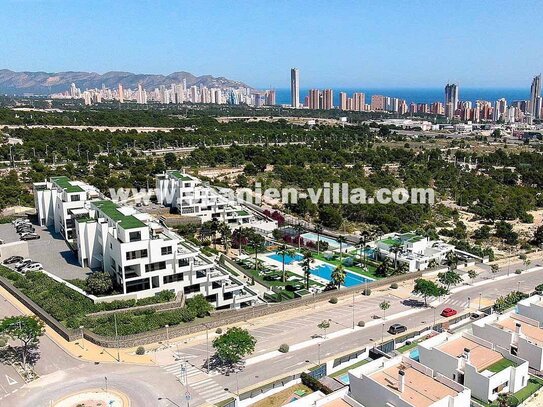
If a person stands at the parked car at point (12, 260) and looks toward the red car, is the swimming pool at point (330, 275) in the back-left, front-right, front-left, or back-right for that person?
front-left

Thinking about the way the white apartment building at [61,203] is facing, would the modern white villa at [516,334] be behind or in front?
in front

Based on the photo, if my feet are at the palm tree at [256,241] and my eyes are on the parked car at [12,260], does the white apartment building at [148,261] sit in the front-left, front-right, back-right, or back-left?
front-left

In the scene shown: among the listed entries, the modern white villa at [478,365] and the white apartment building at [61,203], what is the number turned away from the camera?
0

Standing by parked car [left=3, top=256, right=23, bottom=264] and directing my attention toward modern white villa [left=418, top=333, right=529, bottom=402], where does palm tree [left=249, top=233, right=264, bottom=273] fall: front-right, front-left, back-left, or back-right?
front-left

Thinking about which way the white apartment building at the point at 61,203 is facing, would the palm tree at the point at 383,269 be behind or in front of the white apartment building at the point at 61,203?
in front

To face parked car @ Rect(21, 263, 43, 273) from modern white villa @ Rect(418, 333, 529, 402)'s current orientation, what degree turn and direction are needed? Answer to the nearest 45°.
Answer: approximately 135° to its right

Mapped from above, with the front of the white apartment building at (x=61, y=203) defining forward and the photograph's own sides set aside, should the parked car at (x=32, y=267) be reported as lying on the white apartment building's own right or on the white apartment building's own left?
on the white apartment building's own right
